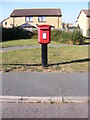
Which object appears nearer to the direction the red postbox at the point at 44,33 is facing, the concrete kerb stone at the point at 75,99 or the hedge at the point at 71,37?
the concrete kerb stone

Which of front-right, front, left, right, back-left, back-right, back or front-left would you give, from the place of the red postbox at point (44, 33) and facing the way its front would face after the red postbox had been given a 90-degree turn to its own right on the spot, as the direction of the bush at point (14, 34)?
right

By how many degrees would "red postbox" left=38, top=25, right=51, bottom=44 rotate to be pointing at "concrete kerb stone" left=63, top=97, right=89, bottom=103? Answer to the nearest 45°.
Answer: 0° — it already faces it

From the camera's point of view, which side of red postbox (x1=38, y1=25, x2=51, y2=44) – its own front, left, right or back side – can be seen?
front

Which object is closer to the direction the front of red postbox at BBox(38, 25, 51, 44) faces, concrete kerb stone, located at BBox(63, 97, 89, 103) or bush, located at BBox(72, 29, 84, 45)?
the concrete kerb stone

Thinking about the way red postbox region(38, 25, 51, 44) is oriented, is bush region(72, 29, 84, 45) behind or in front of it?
behind

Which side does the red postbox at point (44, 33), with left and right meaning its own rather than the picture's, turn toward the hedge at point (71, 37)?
back
